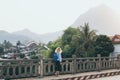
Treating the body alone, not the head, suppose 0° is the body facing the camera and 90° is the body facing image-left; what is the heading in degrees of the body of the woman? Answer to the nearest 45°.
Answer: approximately 315°
